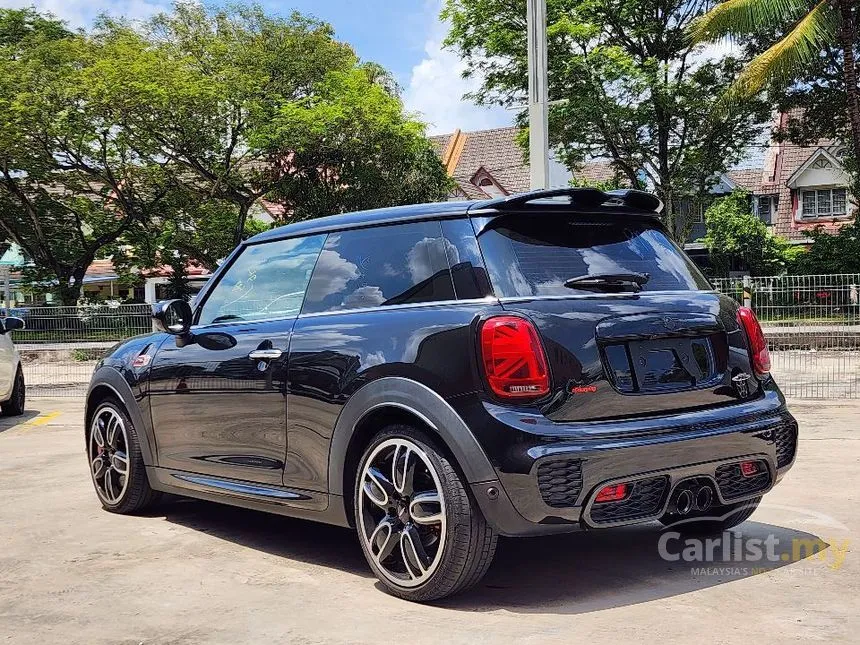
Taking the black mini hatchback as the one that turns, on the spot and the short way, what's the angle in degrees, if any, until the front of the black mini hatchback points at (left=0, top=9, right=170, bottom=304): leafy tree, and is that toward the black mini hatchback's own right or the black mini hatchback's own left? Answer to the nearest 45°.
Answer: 0° — it already faces it

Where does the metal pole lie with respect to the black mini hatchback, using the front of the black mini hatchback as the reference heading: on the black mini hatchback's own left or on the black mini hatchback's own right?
on the black mini hatchback's own right

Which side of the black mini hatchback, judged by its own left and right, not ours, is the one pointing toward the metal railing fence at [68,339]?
front

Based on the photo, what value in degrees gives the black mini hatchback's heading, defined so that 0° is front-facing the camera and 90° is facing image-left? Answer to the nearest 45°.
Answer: approximately 135°

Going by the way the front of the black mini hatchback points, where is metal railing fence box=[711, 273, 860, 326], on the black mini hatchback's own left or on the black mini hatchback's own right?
on the black mini hatchback's own right

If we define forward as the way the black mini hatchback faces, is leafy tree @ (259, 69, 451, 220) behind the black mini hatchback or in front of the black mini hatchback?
in front

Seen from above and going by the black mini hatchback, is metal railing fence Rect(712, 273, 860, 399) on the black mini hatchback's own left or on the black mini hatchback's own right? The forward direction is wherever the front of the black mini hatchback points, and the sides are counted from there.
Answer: on the black mini hatchback's own right

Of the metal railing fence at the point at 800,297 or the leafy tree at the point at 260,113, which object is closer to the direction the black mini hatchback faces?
the leafy tree

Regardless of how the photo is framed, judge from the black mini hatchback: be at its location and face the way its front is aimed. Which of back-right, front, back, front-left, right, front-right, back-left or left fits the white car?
front

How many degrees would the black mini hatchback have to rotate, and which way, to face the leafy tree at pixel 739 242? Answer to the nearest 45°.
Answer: approximately 45° to its right

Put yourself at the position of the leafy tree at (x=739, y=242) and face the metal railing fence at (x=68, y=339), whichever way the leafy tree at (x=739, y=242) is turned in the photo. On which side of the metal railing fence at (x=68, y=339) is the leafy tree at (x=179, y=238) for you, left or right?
right

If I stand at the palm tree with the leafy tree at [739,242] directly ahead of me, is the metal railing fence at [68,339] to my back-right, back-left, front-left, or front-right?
back-left

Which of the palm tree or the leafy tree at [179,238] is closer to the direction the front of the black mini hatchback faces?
the leafy tree
